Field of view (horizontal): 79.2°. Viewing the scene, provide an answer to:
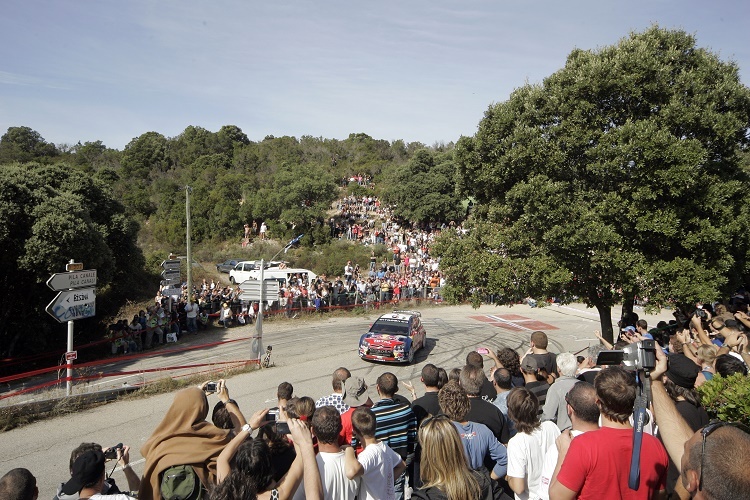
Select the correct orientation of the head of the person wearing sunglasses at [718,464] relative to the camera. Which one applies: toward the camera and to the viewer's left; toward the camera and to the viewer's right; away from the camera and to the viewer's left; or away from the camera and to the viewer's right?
away from the camera and to the viewer's left

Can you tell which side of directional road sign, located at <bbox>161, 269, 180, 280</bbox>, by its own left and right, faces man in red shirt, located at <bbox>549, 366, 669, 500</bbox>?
front

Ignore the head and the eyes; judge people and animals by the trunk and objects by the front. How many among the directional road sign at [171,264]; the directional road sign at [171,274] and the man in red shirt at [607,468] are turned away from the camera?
1

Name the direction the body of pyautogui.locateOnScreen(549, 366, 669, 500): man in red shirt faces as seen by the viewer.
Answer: away from the camera

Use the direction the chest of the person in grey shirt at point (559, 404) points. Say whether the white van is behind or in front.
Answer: in front

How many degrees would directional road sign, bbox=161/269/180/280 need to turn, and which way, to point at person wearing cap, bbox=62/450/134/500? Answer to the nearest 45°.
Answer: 0° — it already faces them

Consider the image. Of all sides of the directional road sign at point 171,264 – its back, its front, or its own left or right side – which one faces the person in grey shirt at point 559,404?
front

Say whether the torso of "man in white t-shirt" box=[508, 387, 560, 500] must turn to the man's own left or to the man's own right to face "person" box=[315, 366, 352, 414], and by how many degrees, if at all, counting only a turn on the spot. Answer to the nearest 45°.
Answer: approximately 45° to the man's own left

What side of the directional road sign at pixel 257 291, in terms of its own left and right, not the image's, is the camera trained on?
back

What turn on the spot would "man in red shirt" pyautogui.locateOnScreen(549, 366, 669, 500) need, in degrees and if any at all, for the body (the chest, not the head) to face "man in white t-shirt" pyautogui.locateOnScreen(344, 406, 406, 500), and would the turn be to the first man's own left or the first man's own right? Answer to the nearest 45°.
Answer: approximately 90° to the first man's own left

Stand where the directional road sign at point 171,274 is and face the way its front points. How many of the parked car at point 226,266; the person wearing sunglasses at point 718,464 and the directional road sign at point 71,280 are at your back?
1

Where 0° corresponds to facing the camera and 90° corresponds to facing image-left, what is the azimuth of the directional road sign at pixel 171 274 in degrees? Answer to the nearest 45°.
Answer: approximately 0°

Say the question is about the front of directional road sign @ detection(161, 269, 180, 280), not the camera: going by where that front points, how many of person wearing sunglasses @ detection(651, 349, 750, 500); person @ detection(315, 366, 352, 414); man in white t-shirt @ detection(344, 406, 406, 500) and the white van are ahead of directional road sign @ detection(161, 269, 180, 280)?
3

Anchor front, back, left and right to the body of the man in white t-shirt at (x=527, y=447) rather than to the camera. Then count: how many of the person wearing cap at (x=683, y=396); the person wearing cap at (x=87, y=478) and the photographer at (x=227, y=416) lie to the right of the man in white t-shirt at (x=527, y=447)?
1

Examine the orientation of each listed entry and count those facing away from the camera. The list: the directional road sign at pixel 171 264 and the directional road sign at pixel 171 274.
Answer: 0

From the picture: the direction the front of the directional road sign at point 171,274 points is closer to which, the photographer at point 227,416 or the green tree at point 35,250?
the photographer
